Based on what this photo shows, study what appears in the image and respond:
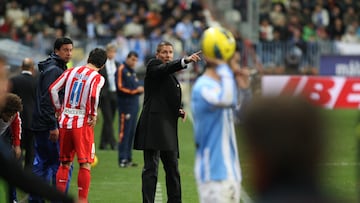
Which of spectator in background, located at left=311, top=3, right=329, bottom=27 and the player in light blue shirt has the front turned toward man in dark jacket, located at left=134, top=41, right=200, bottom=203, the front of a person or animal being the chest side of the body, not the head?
the spectator in background

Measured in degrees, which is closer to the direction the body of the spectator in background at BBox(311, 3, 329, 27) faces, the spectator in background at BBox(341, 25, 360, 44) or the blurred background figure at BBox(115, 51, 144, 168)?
the blurred background figure

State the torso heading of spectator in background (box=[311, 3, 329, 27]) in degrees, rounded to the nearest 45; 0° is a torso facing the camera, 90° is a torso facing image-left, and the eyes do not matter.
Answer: approximately 0°

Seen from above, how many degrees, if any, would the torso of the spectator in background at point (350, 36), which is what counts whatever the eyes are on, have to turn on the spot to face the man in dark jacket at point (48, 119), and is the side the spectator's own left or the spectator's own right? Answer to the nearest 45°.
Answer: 0° — they already face them

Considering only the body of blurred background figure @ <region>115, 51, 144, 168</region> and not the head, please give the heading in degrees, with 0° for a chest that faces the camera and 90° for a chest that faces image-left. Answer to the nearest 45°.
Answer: approximately 315°
